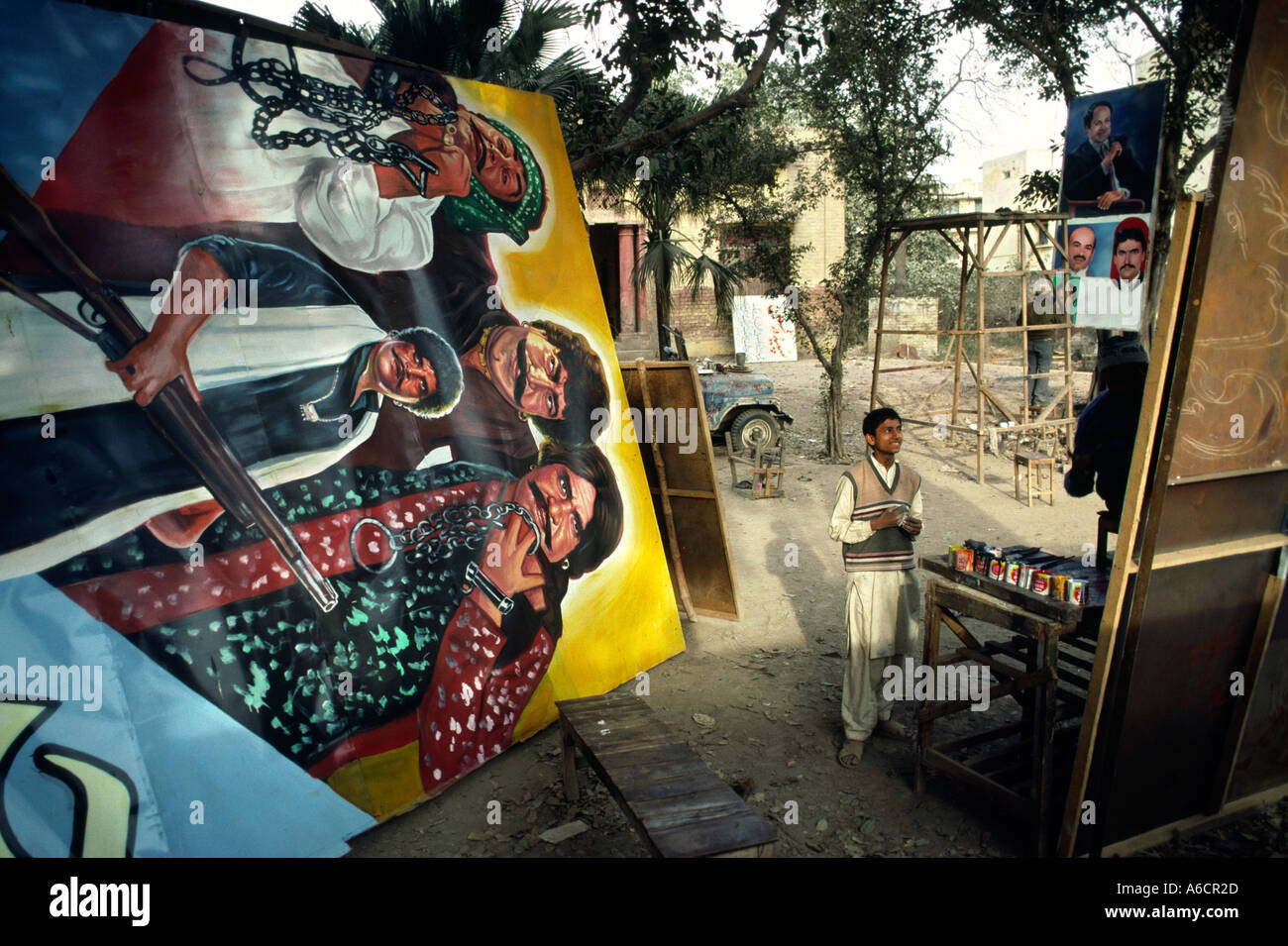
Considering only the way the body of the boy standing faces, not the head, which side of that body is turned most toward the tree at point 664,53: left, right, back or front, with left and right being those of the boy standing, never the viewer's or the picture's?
back

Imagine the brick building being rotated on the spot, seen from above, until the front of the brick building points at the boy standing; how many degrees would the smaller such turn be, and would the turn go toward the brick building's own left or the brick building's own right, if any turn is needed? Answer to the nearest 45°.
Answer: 0° — it already faces them

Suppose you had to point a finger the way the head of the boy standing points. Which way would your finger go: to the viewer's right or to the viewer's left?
to the viewer's right

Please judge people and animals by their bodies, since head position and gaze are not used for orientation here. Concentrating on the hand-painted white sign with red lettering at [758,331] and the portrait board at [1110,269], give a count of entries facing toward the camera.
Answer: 2

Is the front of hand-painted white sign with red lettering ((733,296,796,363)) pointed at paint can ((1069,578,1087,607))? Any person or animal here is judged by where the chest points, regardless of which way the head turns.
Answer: yes
